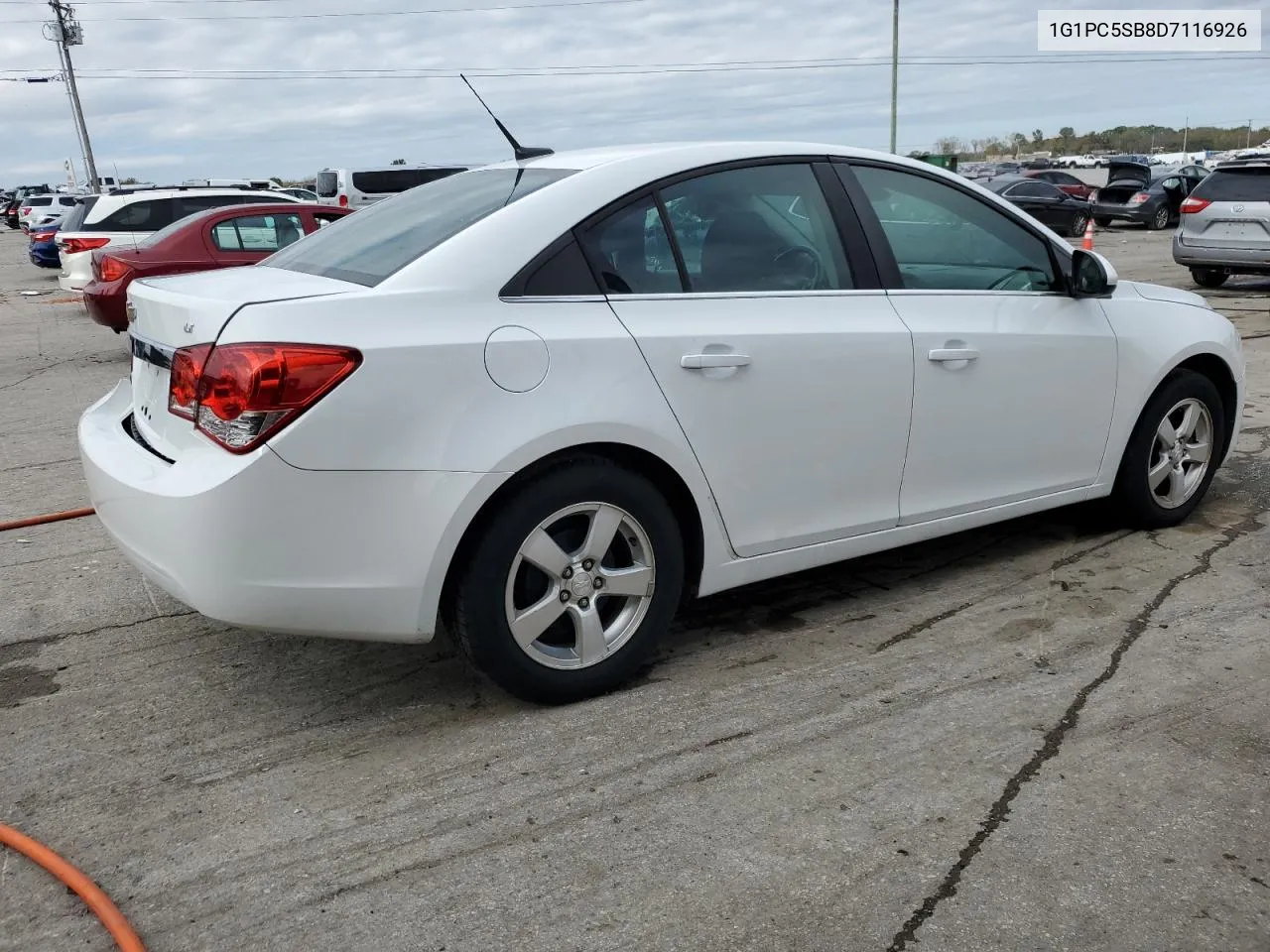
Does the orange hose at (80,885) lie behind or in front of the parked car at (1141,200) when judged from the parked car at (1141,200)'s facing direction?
behind

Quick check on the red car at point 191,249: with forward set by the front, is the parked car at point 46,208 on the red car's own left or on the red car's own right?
on the red car's own left

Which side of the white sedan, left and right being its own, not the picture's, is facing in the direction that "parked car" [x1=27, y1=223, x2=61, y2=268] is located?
left

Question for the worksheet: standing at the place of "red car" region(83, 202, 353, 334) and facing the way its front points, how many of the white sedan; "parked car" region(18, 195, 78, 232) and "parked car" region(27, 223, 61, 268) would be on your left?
2

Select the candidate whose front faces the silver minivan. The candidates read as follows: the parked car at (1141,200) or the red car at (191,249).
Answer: the red car

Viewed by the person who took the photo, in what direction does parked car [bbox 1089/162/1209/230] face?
facing away from the viewer and to the right of the viewer

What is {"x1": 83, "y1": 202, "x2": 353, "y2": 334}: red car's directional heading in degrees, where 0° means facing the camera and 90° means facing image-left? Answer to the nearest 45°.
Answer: approximately 270°

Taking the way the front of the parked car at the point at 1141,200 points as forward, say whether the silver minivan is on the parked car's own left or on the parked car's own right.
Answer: on the parked car's own right

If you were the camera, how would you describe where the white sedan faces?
facing away from the viewer and to the right of the viewer

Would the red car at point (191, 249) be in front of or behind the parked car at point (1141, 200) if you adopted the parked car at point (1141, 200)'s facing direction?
behind
